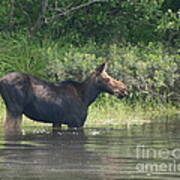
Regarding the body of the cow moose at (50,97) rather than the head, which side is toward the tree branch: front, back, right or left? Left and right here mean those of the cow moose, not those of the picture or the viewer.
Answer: left

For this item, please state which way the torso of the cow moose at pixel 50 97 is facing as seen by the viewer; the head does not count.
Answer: to the viewer's right
